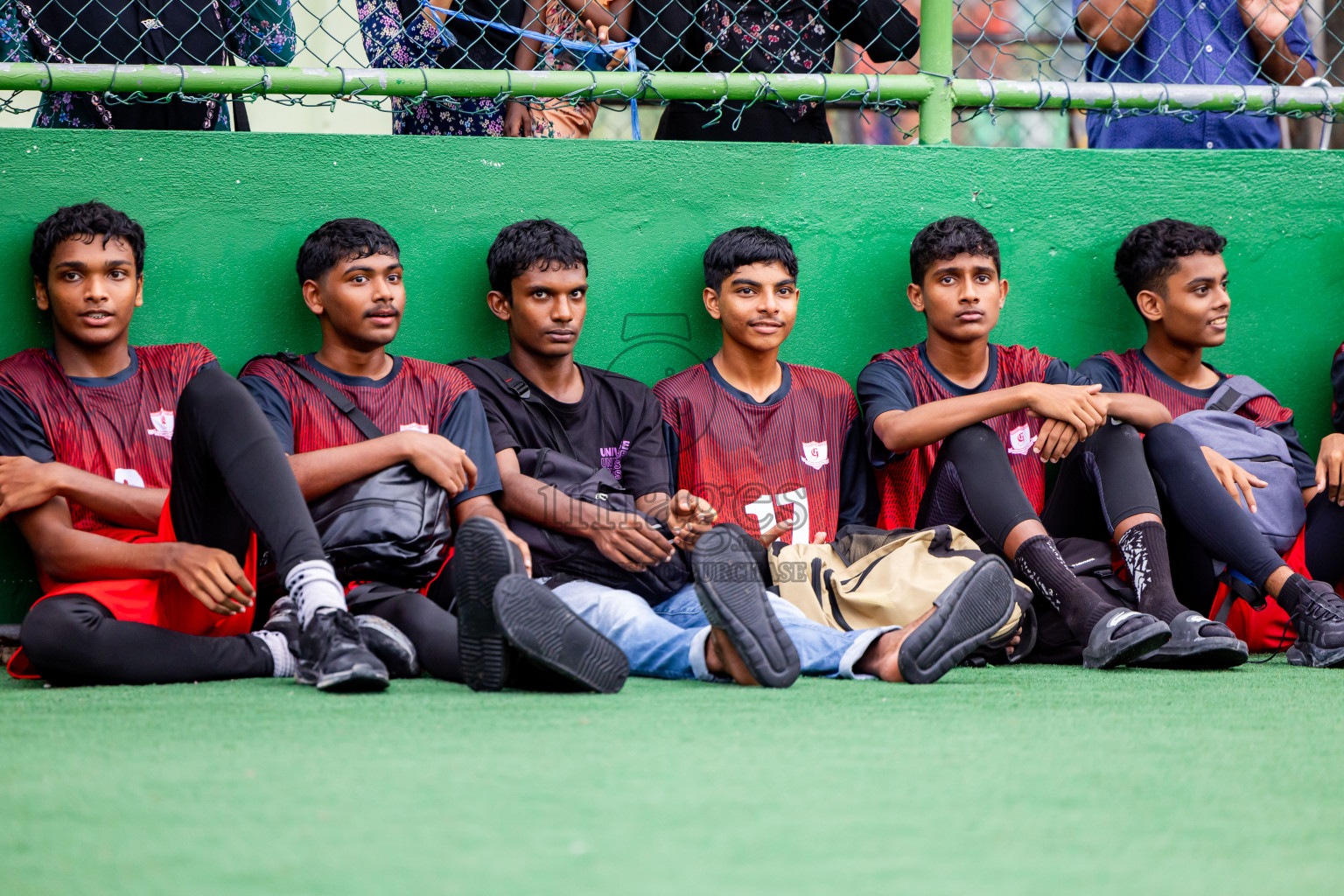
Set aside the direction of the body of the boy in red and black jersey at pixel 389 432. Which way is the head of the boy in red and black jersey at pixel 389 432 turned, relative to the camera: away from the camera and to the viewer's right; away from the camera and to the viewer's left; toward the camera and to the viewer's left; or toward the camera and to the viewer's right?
toward the camera and to the viewer's right

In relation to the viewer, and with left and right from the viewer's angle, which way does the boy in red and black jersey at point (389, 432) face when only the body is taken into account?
facing the viewer and to the right of the viewer

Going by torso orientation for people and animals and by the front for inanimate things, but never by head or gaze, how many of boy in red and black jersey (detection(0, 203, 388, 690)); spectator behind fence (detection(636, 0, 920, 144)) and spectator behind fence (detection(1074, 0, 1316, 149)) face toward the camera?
3

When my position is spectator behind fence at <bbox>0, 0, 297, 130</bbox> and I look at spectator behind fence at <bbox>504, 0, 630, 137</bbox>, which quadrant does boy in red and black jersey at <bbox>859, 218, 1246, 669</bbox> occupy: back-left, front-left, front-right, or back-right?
front-right

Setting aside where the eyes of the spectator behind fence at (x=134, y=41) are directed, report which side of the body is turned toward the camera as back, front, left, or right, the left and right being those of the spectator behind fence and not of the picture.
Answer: front

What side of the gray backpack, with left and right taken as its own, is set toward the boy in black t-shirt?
right

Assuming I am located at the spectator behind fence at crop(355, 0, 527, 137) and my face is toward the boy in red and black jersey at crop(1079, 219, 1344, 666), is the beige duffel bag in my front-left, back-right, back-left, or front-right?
front-right

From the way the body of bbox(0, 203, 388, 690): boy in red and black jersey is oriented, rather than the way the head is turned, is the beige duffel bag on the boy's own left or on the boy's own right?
on the boy's own left

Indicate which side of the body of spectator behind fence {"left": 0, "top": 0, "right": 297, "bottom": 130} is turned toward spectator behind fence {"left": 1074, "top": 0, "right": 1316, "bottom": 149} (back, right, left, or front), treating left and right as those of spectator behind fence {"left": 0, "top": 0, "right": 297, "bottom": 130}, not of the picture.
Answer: left

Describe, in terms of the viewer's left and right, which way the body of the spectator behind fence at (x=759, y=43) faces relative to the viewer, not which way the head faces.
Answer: facing the viewer
